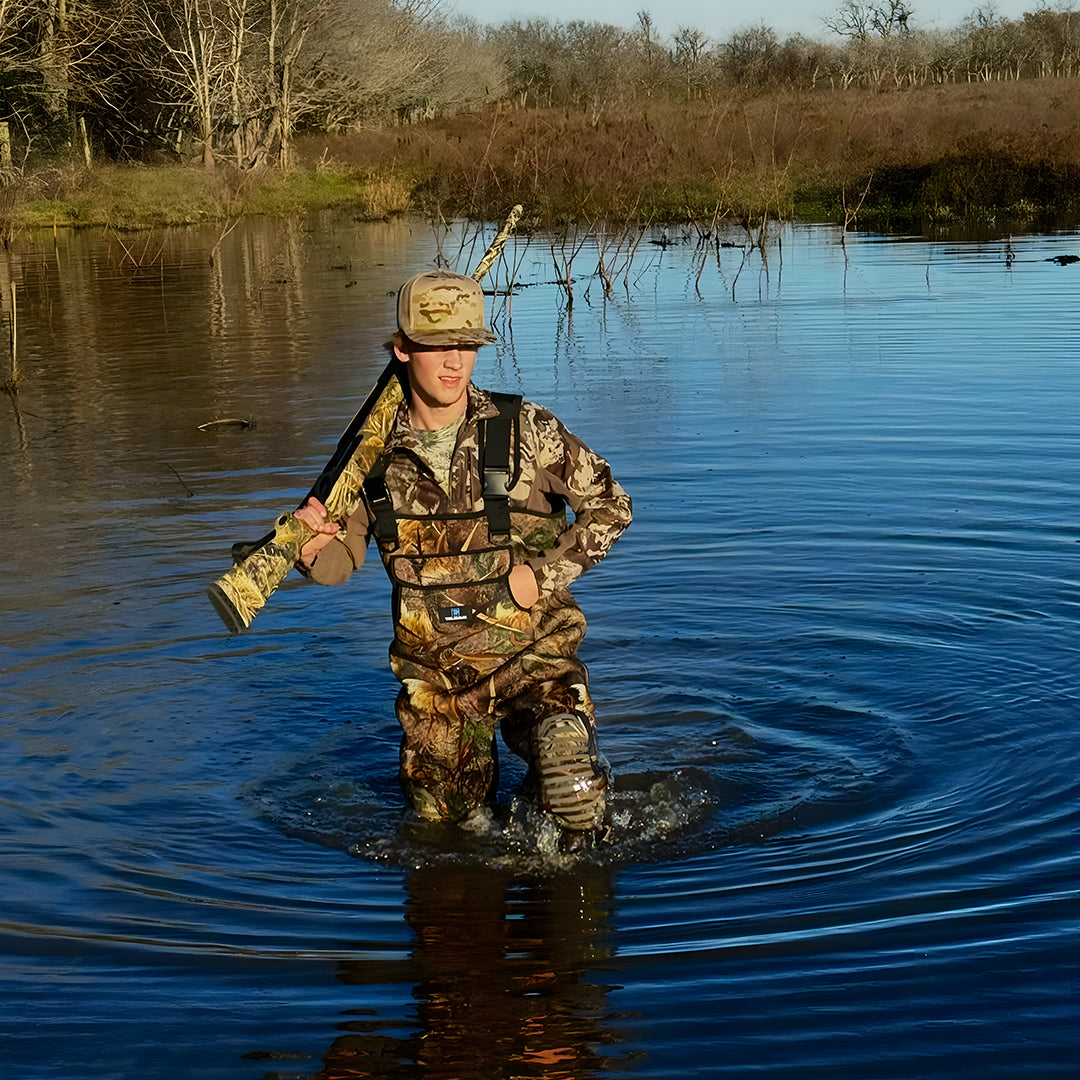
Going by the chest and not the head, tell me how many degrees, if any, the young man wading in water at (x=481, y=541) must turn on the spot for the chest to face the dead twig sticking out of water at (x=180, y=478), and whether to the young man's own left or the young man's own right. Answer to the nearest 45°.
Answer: approximately 180°

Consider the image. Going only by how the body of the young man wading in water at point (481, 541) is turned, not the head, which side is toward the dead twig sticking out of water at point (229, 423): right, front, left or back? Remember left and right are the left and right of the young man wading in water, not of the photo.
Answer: back

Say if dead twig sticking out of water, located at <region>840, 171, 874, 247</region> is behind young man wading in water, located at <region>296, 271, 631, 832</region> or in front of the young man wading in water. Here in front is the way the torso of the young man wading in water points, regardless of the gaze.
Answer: behind

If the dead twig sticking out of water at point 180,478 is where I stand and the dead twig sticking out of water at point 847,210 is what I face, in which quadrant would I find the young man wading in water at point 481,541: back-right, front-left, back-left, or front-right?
back-right

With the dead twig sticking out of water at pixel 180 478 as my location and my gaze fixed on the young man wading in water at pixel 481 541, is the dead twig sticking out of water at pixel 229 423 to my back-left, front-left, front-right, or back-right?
back-left

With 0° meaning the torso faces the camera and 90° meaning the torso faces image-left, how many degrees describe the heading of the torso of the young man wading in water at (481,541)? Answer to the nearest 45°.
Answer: approximately 0°
